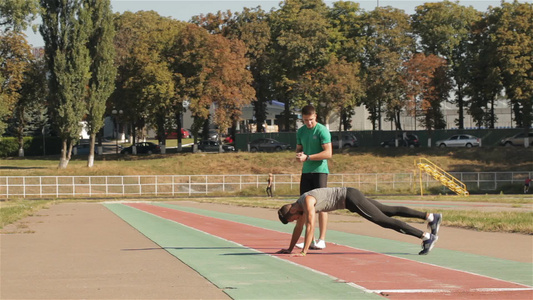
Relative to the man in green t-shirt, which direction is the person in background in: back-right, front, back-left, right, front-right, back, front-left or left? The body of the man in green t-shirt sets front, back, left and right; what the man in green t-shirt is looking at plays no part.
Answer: back-right

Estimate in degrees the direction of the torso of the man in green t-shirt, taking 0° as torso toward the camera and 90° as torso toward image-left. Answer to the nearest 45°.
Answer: approximately 45°

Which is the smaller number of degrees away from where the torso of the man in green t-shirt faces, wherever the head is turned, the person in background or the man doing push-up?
the man doing push-up

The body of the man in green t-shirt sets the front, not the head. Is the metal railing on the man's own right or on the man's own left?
on the man's own right

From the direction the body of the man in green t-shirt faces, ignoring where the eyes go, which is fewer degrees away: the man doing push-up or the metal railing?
the man doing push-up
